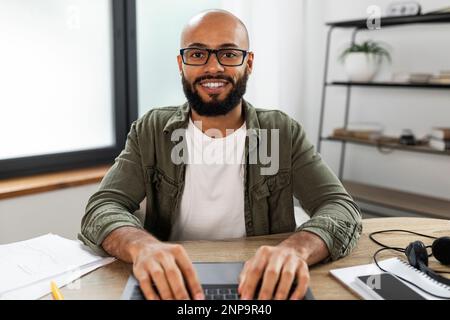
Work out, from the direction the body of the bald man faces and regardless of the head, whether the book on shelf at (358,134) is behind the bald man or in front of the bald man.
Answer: behind

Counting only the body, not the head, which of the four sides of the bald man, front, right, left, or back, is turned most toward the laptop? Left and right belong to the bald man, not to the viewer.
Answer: front

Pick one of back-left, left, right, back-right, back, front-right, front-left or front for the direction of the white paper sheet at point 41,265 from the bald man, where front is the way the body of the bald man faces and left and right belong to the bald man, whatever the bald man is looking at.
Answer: front-right

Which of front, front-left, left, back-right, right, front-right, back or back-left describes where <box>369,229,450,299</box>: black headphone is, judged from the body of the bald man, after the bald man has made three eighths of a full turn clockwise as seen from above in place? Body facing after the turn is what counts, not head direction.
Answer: back

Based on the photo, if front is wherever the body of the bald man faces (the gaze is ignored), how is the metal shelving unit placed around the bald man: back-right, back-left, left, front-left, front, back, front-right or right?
back-left

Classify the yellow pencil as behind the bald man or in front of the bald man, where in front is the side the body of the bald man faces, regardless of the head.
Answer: in front

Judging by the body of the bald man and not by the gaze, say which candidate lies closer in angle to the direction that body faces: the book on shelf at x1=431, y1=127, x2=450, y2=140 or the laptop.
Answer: the laptop

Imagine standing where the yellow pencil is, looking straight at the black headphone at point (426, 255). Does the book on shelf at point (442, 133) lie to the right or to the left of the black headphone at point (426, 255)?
left

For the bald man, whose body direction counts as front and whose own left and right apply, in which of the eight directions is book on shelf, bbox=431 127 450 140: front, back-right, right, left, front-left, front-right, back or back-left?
back-left

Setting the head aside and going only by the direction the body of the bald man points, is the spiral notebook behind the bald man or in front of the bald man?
in front

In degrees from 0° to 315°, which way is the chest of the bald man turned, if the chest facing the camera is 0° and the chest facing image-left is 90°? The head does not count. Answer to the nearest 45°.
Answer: approximately 0°
